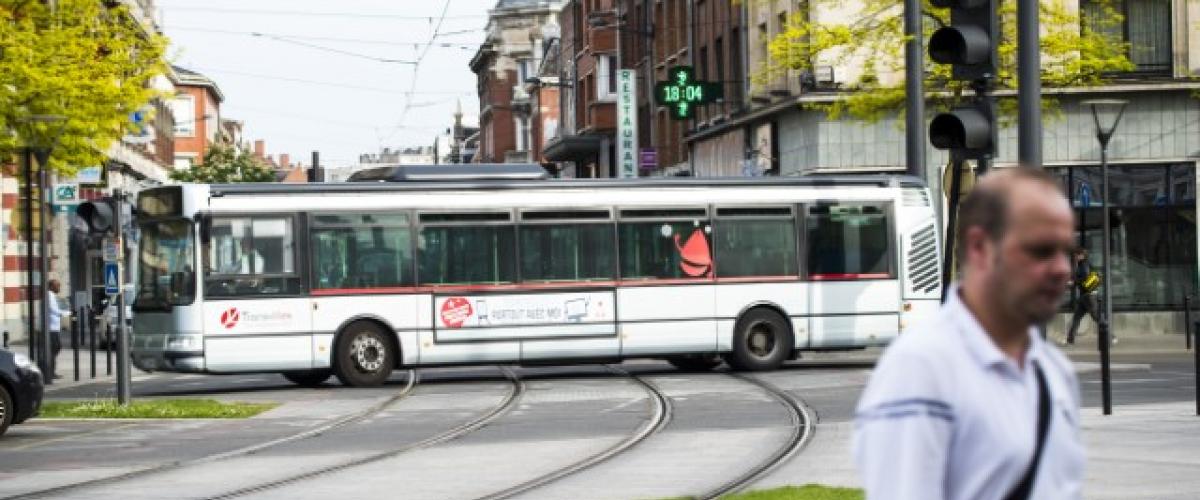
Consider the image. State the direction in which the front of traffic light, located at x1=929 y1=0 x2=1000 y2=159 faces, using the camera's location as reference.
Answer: facing the viewer and to the left of the viewer

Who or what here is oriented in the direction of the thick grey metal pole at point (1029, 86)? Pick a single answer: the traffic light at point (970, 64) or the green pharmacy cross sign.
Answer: the green pharmacy cross sign

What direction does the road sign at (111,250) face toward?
toward the camera

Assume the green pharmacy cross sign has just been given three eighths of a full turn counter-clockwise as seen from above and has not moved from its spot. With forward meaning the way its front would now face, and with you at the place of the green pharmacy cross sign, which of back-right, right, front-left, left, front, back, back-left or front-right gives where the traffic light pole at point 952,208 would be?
back-right

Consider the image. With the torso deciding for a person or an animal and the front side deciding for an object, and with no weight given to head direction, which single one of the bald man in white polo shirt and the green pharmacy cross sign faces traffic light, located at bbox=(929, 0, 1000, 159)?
the green pharmacy cross sign

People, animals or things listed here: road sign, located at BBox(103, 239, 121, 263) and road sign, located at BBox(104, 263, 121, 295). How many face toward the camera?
2

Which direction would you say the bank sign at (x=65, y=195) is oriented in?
toward the camera
